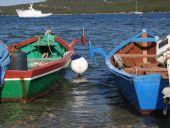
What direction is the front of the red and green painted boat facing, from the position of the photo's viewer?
facing away from the viewer and to the right of the viewer

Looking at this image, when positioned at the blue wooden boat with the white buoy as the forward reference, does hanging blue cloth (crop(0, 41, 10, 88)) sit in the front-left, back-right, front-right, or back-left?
front-left

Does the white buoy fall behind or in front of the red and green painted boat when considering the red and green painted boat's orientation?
in front

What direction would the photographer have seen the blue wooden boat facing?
facing away from the viewer

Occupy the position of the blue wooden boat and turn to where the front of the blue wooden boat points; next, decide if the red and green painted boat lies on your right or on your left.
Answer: on your left

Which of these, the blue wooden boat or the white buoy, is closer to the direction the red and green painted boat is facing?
the white buoy

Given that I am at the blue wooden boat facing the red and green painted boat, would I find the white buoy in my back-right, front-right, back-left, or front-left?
front-right

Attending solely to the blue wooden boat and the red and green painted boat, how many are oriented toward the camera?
0

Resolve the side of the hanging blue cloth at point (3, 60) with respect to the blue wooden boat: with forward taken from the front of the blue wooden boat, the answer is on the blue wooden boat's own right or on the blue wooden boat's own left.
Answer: on the blue wooden boat's own left

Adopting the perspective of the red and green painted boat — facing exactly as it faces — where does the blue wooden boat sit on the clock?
The blue wooden boat is roughly at 2 o'clock from the red and green painted boat.
